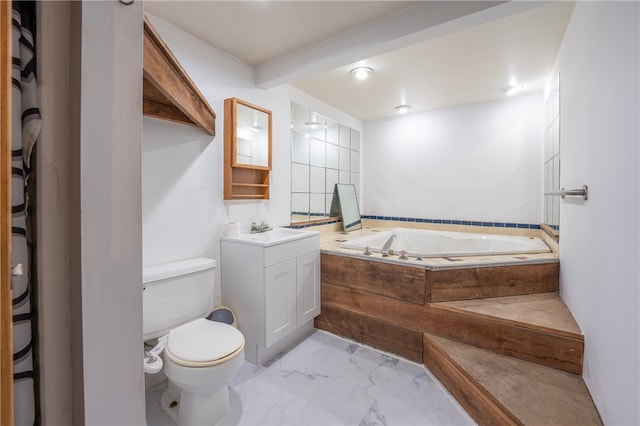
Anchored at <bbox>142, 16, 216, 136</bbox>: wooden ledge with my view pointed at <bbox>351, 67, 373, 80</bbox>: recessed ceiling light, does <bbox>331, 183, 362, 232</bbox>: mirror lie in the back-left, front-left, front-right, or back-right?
front-left

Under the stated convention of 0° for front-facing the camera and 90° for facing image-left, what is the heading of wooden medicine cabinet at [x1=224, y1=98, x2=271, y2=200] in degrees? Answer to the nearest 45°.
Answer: approximately 315°

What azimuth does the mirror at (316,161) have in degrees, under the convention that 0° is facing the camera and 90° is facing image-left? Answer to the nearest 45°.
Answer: approximately 315°

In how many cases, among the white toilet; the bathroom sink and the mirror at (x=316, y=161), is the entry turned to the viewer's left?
0

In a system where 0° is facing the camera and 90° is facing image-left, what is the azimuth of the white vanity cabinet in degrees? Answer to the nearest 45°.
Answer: approximately 315°

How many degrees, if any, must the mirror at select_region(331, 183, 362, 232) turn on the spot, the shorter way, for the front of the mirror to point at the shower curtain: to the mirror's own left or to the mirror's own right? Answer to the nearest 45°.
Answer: approximately 45° to the mirror's own right
